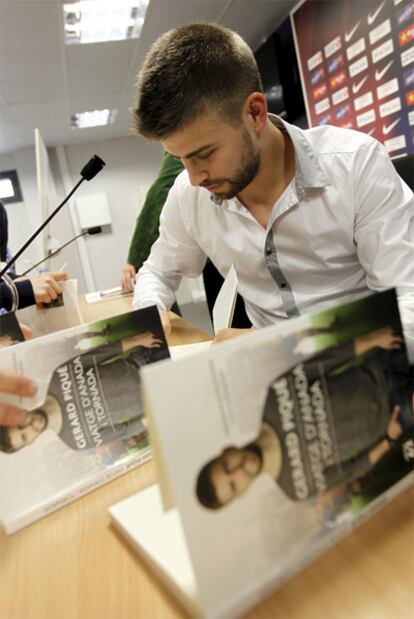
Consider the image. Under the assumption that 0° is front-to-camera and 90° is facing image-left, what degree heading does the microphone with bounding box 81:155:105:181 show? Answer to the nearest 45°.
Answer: approximately 270°

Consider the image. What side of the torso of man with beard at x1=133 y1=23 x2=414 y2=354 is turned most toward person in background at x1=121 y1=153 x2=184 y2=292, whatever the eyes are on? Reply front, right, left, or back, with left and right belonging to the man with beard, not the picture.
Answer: right

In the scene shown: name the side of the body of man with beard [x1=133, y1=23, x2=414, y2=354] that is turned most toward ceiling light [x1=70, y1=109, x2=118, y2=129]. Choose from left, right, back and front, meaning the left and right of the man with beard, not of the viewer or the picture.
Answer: right

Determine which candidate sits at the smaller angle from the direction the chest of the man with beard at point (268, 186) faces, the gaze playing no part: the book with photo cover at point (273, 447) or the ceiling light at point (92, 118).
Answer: the book with photo cover

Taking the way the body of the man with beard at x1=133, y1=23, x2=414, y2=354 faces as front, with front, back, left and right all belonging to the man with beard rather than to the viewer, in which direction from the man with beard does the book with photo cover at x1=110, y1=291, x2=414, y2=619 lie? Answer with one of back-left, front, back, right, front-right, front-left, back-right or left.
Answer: front-left

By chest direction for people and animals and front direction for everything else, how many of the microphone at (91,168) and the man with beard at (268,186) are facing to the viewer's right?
1

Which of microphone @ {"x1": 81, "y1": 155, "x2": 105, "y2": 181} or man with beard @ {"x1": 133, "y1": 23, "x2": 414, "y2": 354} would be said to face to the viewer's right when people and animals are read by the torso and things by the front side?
the microphone

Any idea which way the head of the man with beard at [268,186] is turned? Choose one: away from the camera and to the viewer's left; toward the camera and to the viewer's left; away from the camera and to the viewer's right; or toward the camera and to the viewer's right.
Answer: toward the camera and to the viewer's left
